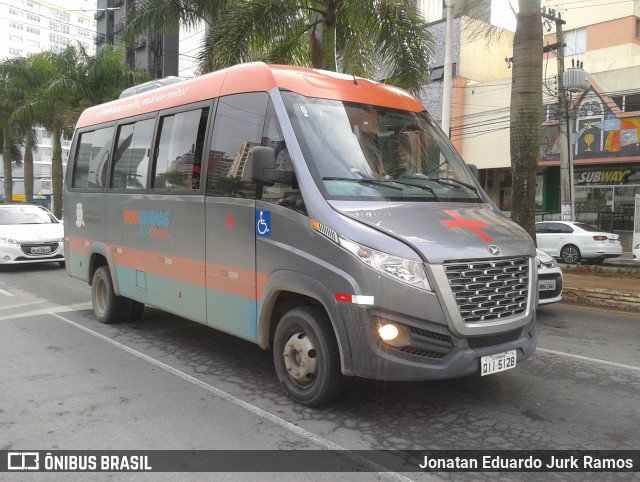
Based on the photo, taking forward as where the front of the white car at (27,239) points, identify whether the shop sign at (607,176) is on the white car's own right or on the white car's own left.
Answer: on the white car's own left

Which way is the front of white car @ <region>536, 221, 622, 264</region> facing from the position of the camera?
facing away from the viewer and to the left of the viewer

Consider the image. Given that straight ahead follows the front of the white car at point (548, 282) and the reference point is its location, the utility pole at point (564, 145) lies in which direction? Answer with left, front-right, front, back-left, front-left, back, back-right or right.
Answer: back-left

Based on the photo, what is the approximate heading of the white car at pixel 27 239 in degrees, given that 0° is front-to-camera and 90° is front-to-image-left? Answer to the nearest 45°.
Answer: approximately 315°

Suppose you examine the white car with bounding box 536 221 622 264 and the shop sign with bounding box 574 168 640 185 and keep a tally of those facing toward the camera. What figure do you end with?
1

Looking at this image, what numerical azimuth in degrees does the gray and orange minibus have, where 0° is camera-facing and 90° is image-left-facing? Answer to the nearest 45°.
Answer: approximately 315°
